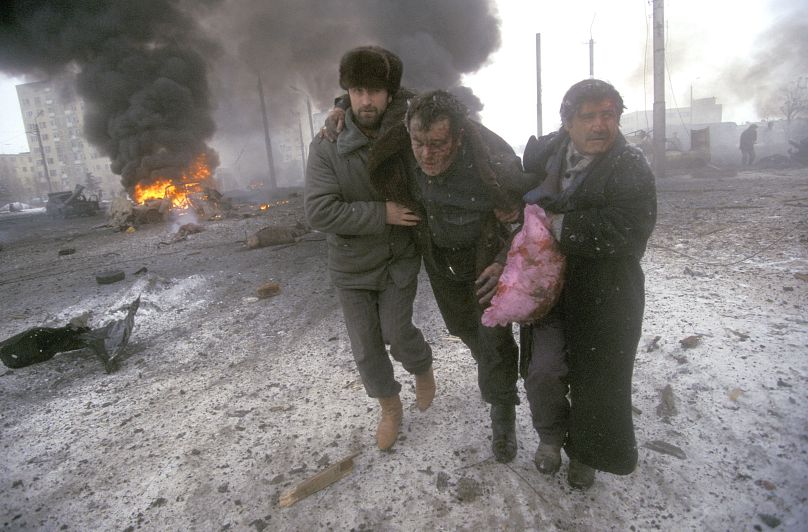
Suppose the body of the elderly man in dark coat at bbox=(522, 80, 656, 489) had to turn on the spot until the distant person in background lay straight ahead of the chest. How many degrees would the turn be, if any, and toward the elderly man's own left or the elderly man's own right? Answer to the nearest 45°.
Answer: approximately 135° to the elderly man's own right

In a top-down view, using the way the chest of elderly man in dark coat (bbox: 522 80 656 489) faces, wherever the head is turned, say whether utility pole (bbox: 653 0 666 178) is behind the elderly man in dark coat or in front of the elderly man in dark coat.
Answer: behind

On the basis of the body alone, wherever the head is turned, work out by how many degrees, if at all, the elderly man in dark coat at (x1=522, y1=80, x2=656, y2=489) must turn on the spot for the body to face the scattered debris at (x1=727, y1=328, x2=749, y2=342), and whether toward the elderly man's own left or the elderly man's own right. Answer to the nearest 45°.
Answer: approximately 180°

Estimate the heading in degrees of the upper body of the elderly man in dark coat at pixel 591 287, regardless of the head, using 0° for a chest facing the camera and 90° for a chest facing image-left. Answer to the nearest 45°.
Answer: approximately 45°

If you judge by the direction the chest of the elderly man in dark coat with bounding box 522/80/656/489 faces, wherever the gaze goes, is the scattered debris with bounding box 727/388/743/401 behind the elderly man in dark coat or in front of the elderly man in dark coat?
behind
